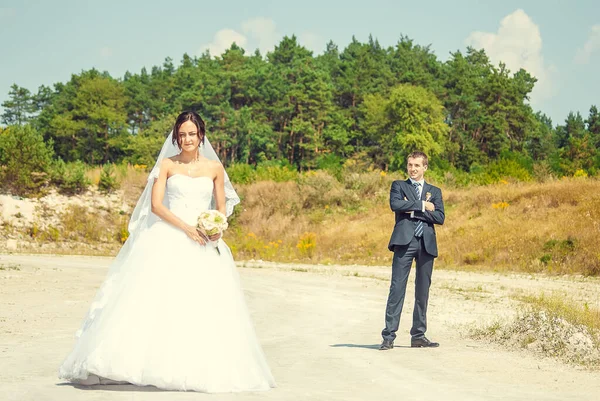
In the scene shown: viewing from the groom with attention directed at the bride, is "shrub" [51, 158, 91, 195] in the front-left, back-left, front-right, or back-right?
back-right

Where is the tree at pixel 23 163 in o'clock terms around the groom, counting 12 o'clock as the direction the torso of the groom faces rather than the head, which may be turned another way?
The tree is roughly at 5 o'clock from the groom.

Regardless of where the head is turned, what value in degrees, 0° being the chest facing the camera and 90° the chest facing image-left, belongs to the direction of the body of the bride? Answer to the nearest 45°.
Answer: approximately 0°

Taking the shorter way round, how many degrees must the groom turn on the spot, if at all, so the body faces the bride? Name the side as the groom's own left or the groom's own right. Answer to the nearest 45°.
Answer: approximately 45° to the groom's own right

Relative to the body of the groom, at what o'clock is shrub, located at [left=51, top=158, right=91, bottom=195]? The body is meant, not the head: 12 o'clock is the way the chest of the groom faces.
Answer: The shrub is roughly at 5 o'clock from the groom.

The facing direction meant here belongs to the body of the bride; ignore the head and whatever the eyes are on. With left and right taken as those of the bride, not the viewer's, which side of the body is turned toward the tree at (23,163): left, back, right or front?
back

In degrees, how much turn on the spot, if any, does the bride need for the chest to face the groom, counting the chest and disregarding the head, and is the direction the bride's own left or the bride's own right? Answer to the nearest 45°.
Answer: approximately 135° to the bride's own left

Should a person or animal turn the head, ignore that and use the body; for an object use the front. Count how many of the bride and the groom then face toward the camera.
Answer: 2

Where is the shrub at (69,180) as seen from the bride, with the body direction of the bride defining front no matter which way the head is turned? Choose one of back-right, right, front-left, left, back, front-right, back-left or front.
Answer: back
